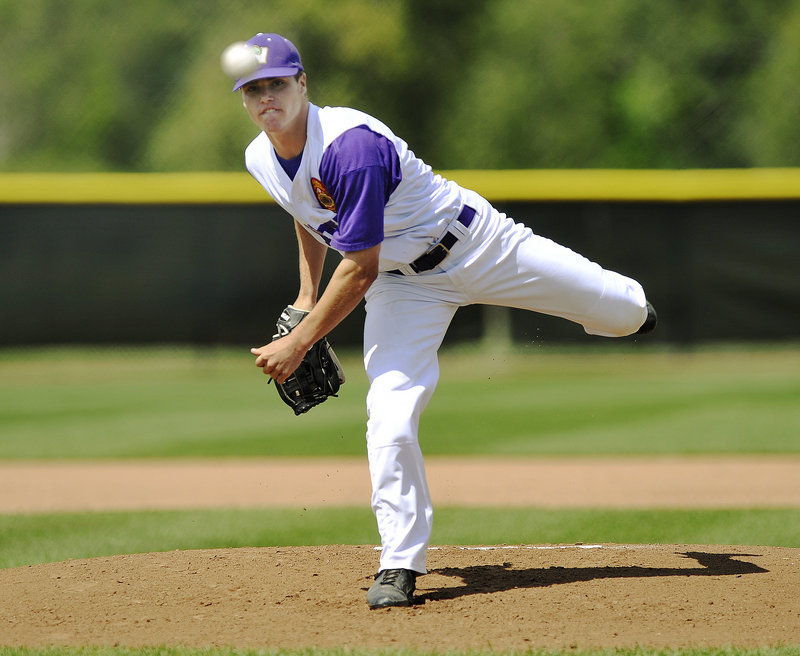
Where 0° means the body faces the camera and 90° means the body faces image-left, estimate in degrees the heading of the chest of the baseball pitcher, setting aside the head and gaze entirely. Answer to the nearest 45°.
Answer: approximately 45°
